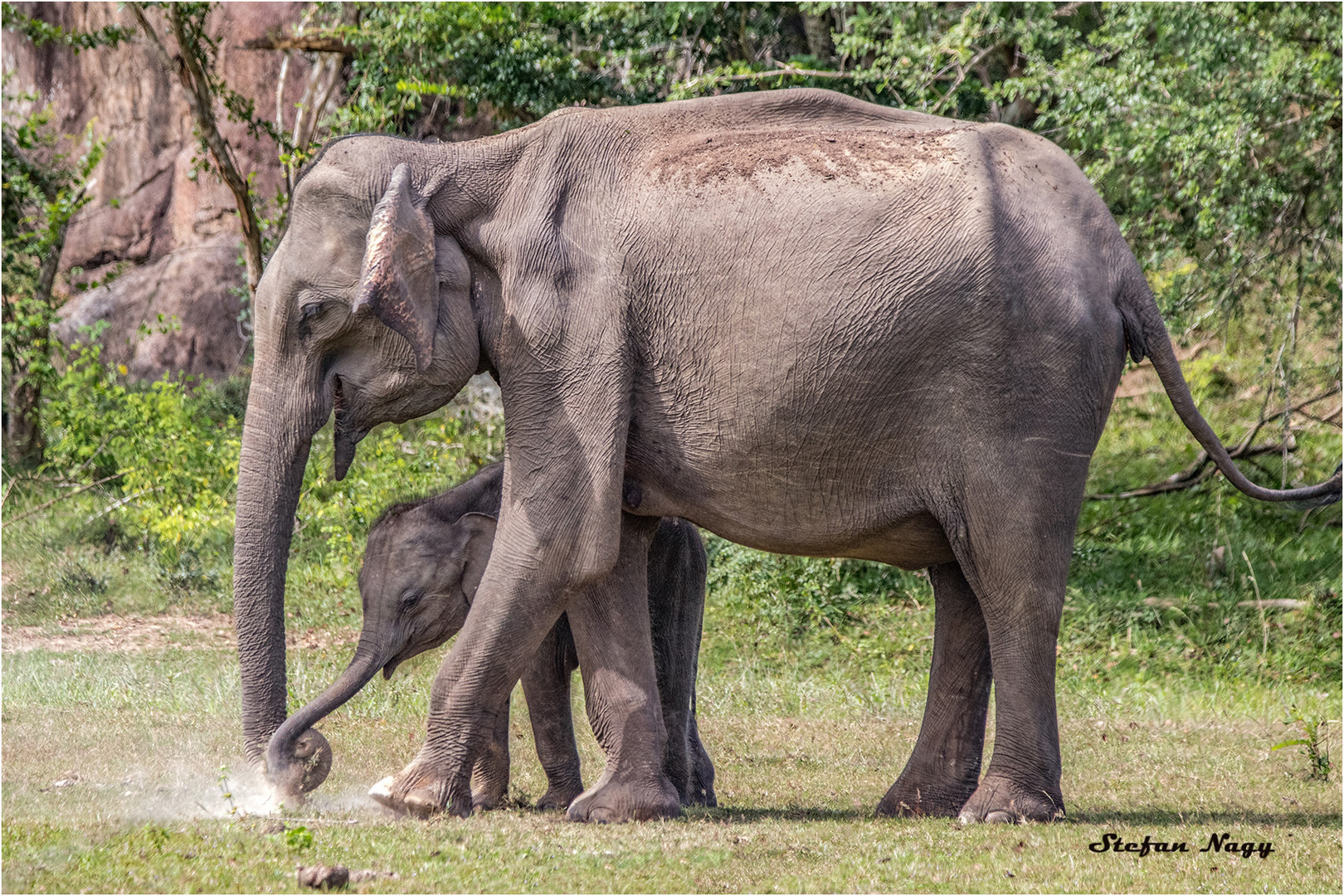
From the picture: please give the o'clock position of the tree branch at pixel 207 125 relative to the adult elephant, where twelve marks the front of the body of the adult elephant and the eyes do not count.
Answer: The tree branch is roughly at 2 o'clock from the adult elephant.

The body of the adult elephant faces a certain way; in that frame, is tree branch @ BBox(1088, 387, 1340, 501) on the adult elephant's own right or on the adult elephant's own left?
on the adult elephant's own right

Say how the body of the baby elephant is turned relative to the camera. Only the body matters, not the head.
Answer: to the viewer's left

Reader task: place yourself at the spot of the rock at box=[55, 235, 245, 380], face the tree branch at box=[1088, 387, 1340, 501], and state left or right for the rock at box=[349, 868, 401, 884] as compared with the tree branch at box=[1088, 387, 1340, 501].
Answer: right

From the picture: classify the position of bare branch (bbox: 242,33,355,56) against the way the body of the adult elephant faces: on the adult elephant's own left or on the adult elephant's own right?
on the adult elephant's own right

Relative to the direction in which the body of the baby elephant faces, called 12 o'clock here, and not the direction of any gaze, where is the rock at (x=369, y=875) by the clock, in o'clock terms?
The rock is roughly at 9 o'clock from the baby elephant.

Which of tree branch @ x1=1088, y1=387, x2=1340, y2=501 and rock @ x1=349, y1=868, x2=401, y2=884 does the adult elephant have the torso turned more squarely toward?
the rock

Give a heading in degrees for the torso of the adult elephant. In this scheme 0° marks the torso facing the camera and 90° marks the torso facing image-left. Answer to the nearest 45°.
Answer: approximately 90°

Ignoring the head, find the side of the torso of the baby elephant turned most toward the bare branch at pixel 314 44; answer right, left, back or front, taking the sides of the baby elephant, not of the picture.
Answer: right

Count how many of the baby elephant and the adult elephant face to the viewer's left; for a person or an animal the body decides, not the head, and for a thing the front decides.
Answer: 2
